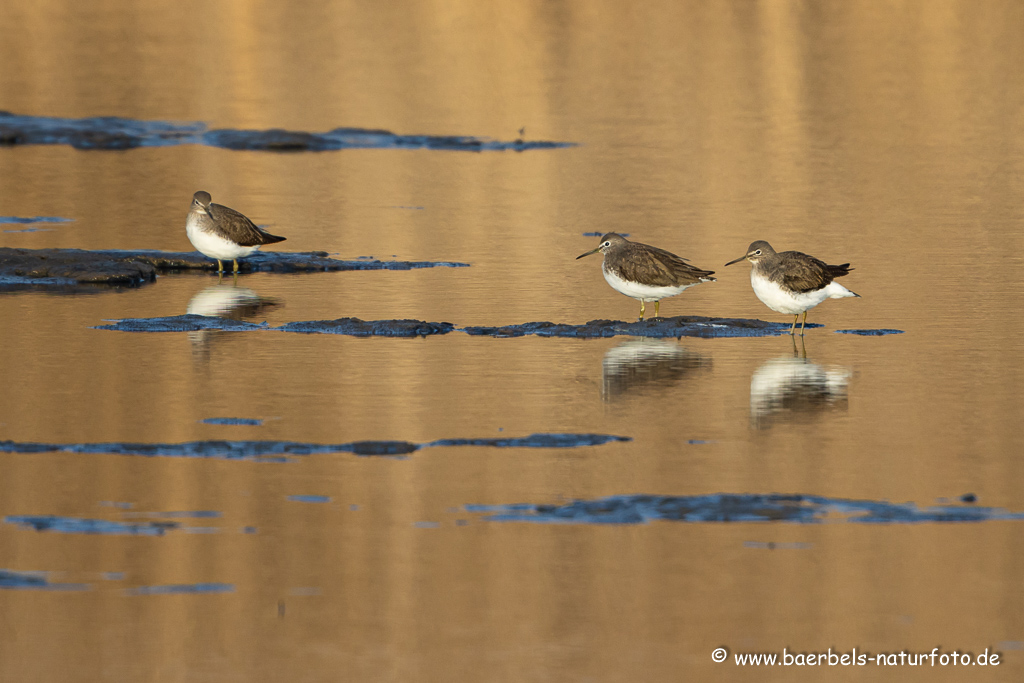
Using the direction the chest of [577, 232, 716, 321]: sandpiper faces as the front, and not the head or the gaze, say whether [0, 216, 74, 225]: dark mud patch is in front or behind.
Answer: in front

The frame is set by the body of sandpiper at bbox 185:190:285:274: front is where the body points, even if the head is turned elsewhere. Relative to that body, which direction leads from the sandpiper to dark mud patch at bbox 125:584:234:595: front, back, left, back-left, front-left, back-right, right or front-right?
front-left

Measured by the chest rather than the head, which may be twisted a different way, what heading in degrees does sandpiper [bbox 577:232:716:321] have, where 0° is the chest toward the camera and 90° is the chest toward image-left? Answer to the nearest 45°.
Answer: approximately 90°

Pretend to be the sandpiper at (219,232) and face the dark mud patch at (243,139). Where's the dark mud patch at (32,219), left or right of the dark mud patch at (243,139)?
left

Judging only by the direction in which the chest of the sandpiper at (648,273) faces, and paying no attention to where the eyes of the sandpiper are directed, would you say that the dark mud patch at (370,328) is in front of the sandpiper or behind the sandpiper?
in front

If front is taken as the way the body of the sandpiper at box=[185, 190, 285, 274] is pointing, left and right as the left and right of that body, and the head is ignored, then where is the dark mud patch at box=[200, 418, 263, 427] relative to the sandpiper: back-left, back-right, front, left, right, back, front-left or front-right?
front-left

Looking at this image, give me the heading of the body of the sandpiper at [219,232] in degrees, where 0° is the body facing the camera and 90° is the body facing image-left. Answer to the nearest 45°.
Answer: approximately 45°

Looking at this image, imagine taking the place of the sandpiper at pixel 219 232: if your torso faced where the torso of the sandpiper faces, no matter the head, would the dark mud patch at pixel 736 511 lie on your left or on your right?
on your left
